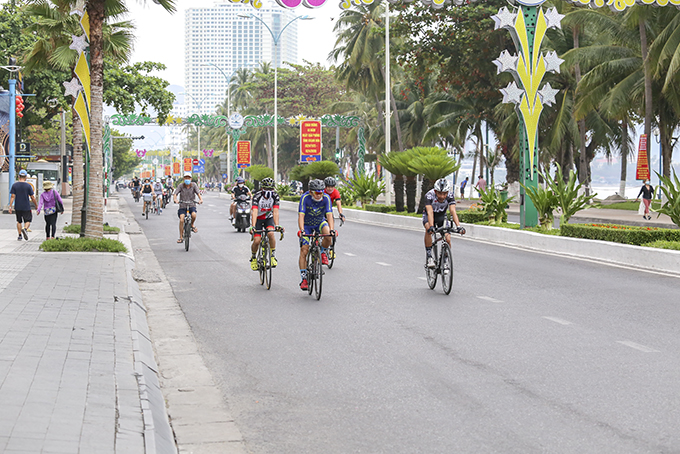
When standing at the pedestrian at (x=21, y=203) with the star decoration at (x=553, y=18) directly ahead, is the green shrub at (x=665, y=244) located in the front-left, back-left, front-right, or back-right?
front-right

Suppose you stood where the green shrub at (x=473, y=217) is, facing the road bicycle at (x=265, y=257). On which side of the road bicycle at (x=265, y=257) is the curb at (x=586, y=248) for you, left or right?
left

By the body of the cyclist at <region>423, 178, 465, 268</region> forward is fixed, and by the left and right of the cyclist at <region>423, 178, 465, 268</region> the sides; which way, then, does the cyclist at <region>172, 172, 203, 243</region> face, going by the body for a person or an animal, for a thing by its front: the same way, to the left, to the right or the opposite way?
the same way

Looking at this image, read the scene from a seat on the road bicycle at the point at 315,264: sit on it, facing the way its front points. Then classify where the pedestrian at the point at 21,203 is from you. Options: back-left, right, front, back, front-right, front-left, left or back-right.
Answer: back-right

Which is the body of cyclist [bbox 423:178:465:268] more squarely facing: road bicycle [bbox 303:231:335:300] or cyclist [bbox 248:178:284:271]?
the road bicycle

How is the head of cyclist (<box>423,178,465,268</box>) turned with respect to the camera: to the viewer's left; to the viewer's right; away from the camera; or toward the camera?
toward the camera

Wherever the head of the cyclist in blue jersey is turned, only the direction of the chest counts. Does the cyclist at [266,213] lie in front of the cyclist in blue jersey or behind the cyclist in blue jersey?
behind

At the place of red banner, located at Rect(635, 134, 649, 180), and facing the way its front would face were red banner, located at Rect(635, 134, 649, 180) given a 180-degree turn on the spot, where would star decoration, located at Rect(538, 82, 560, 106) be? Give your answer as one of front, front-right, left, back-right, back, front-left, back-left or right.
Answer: back

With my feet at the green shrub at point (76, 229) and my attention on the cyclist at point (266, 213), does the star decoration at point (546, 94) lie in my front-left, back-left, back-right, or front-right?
front-left

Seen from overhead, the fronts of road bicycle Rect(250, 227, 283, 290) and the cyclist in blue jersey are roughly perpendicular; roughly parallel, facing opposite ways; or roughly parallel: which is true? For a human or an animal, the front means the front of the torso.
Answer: roughly parallel

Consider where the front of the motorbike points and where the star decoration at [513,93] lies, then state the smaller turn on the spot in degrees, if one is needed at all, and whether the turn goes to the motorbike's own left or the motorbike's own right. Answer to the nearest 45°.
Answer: approximately 45° to the motorbike's own left

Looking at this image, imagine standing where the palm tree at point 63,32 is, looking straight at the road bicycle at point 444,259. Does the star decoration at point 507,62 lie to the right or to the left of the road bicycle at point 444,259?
left

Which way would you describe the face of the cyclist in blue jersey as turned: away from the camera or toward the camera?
toward the camera

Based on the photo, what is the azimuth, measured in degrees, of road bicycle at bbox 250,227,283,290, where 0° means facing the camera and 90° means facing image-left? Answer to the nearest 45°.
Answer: approximately 0°

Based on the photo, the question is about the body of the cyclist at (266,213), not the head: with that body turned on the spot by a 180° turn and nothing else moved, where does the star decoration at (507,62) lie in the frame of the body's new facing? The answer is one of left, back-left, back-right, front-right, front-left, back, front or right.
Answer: front-right

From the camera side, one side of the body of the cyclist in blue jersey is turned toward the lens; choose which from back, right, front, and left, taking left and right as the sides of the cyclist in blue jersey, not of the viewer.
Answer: front

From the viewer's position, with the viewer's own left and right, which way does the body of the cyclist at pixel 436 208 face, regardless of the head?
facing the viewer

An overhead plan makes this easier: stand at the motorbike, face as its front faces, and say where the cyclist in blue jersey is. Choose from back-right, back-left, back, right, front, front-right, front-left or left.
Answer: front

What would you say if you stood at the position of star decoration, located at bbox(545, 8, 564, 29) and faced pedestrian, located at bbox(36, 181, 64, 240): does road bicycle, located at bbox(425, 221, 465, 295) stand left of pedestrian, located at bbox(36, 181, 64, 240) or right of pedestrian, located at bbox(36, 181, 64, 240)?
left
